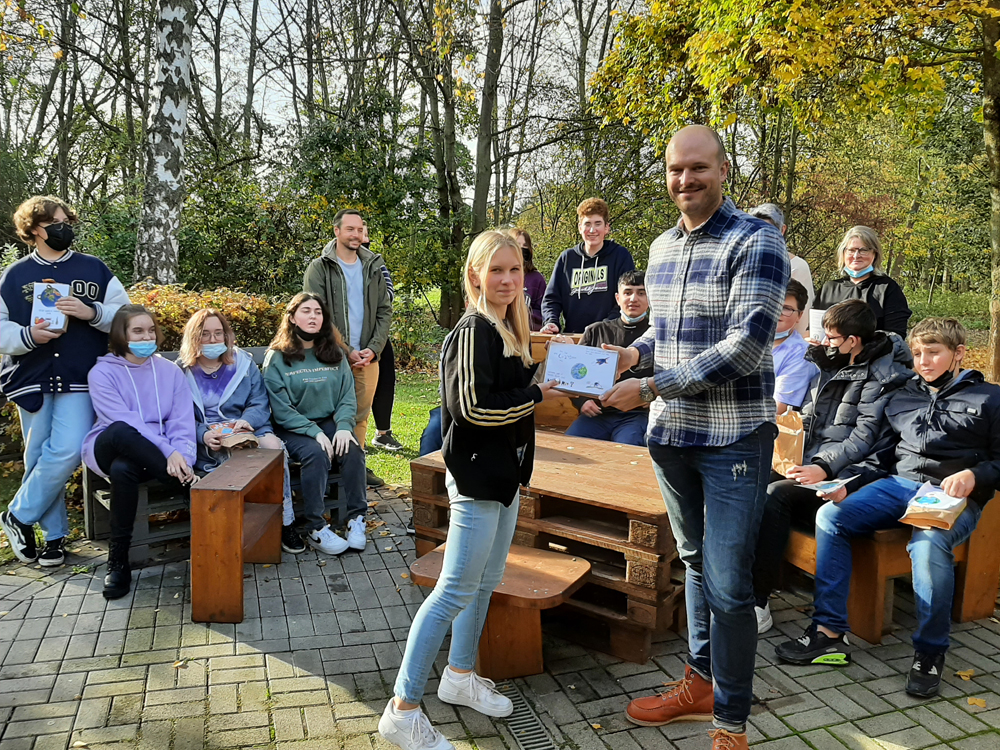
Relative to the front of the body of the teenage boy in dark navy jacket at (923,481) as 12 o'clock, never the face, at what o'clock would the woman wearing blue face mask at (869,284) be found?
The woman wearing blue face mask is roughly at 4 o'clock from the teenage boy in dark navy jacket.

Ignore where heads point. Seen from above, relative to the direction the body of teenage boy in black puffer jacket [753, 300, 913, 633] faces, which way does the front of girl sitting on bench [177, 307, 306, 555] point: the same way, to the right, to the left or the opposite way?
to the left

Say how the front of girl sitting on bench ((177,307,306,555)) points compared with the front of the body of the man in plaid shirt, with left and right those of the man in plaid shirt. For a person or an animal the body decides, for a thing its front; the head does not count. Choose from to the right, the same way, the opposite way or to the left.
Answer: to the left

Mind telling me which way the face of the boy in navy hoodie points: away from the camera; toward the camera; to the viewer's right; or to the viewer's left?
toward the camera

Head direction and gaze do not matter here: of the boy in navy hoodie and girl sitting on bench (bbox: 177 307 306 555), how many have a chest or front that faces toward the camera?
2

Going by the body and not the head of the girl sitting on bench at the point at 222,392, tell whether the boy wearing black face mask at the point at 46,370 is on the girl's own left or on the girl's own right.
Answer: on the girl's own right

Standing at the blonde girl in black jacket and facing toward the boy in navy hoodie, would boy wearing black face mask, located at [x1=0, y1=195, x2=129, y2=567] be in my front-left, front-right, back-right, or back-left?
front-left

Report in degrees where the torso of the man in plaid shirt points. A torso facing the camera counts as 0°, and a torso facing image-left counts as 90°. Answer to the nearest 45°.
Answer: approximately 45°

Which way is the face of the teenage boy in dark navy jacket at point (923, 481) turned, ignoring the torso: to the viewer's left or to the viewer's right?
to the viewer's left

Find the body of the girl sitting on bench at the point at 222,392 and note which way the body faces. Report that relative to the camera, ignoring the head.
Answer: toward the camera

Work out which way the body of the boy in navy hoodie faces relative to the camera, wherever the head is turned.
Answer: toward the camera

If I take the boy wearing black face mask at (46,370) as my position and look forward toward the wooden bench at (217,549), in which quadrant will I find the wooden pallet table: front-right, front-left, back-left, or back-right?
front-left

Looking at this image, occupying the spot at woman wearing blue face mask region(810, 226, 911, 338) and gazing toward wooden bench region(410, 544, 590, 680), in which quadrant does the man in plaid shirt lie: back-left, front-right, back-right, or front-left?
front-left

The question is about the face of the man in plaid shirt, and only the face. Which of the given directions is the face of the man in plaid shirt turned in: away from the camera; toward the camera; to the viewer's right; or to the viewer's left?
toward the camera

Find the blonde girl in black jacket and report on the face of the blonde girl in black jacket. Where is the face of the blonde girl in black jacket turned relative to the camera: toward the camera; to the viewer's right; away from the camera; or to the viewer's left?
toward the camera

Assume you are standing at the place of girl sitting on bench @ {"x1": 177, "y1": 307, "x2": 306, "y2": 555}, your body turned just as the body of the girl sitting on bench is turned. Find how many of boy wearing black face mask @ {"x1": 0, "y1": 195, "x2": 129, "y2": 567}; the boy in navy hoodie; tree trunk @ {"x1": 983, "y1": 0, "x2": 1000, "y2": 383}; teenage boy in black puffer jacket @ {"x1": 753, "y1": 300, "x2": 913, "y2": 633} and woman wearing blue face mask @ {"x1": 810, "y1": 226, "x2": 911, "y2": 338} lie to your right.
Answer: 1

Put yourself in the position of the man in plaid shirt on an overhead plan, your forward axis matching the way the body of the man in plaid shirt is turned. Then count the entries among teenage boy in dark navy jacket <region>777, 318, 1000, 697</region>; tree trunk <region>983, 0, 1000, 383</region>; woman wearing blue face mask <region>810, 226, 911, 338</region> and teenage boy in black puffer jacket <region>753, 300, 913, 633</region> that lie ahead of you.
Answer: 0

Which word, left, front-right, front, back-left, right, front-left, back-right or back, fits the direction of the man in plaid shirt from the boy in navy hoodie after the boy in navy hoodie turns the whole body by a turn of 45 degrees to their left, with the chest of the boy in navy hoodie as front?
front-right

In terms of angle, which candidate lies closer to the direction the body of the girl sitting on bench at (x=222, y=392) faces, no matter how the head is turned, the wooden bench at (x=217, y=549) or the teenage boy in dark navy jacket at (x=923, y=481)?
the wooden bench

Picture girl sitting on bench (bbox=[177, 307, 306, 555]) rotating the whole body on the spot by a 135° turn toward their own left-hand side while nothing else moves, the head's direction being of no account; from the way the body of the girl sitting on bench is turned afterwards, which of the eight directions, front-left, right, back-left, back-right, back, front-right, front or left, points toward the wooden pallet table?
right
